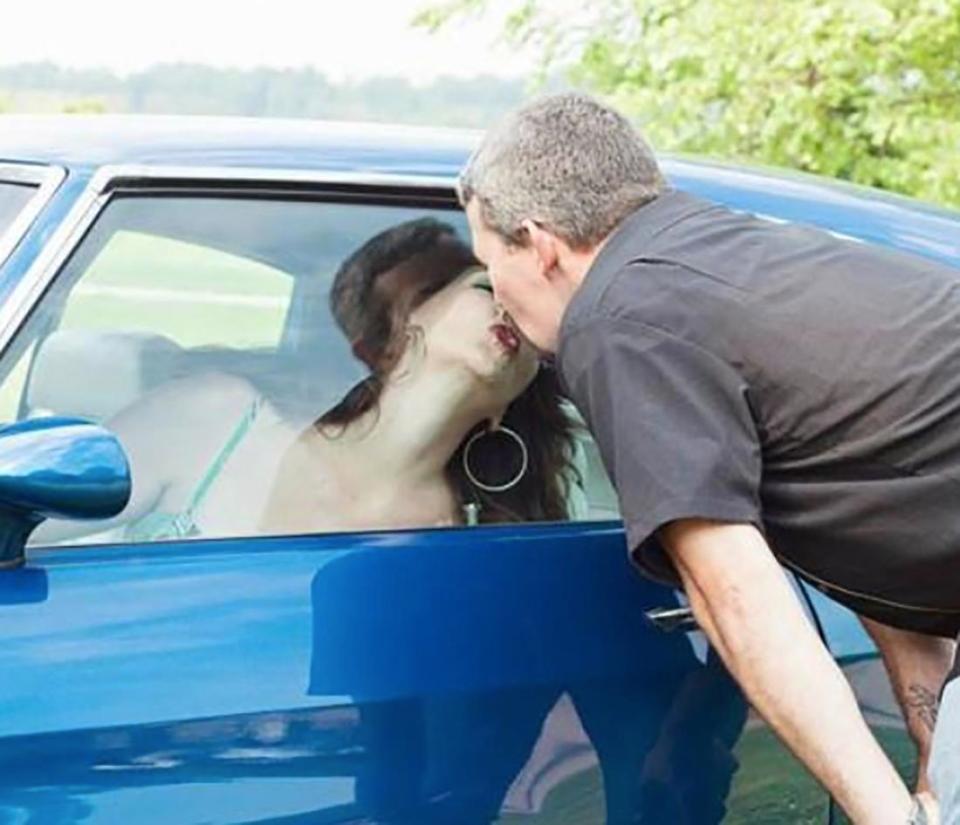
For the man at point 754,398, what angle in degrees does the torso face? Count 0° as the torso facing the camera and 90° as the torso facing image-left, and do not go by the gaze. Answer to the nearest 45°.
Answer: approximately 135°

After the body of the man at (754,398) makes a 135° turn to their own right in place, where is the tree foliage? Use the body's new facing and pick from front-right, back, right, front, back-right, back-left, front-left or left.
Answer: left

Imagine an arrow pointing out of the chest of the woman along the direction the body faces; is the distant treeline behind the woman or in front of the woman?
behind

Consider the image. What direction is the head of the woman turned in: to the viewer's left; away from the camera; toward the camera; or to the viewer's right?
to the viewer's right
